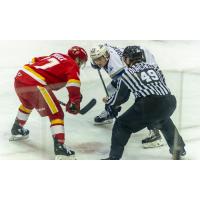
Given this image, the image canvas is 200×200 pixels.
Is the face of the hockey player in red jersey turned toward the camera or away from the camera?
away from the camera

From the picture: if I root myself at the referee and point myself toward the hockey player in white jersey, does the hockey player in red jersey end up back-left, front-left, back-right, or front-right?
front-left

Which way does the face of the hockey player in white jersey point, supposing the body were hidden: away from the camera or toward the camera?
toward the camera

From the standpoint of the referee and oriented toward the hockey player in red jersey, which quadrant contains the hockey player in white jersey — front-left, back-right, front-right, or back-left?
front-right

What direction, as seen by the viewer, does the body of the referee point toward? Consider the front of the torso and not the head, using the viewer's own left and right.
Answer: facing away from the viewer and to the left of the viewer

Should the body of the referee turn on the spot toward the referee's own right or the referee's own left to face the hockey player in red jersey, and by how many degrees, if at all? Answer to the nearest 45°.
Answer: approximately 45° to the referee's own left
